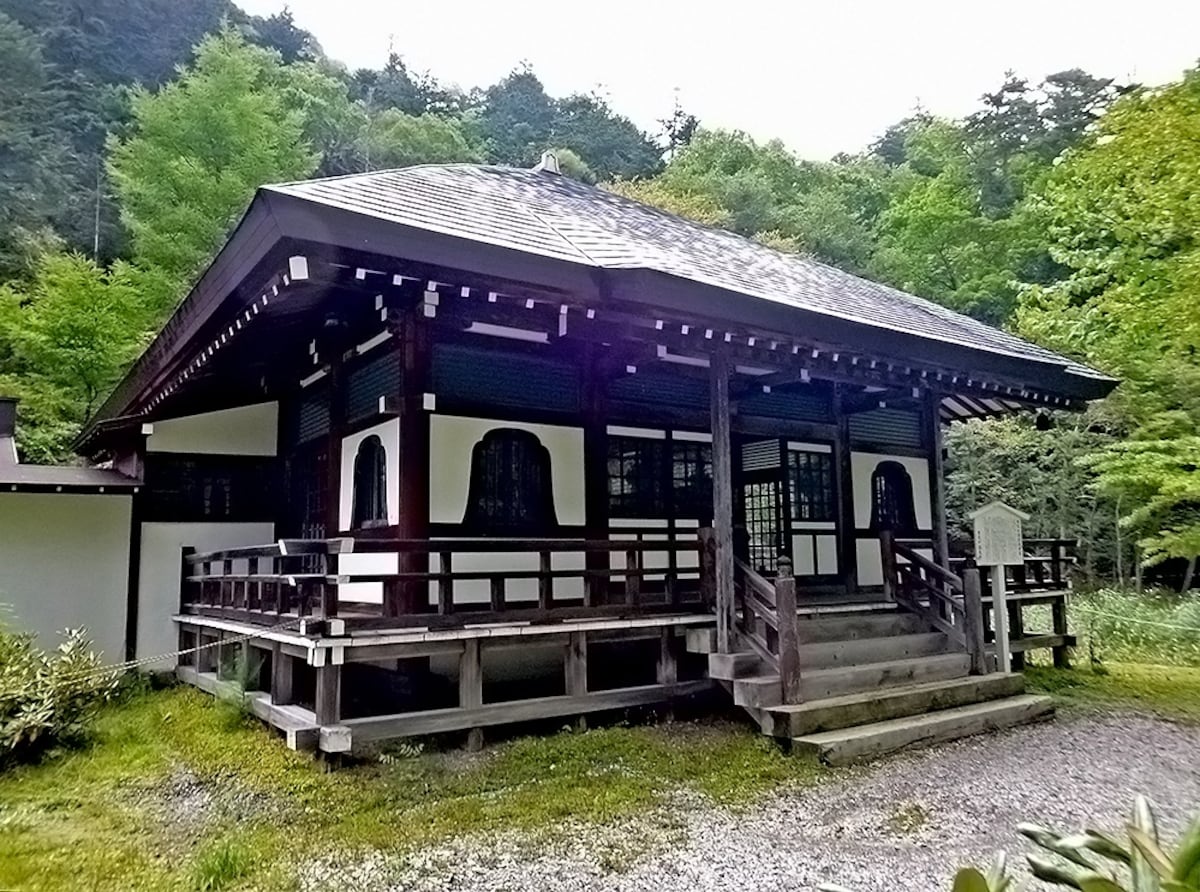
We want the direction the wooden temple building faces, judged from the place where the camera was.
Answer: facing the viewer and to the right of the viewer

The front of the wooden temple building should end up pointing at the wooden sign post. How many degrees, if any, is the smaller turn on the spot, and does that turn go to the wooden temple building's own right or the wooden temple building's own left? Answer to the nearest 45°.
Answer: approximately 45° to the wooden temple building's own left

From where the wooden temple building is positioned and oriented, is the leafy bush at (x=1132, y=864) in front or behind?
in front

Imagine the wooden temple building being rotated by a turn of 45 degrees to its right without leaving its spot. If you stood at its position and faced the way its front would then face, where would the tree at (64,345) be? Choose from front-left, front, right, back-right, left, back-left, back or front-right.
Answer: back-right

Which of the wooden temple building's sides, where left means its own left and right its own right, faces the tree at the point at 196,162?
back

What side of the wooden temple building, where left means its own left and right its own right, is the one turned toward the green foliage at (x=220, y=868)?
right

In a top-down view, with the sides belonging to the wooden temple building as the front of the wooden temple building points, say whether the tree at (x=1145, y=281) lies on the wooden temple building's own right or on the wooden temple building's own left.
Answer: on the wooden temple building's own left

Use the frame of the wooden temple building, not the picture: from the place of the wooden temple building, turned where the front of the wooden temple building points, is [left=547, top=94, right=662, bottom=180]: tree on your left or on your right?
on your left

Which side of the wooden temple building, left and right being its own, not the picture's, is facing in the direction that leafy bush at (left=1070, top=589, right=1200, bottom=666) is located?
left

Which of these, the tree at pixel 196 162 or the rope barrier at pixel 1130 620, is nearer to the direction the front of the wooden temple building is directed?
the rope barrier

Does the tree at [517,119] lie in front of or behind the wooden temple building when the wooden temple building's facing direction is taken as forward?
behind

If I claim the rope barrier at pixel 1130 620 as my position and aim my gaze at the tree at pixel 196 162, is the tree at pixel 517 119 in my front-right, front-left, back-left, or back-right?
front-right

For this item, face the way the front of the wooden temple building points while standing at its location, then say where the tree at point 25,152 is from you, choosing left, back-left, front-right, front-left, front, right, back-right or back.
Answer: back

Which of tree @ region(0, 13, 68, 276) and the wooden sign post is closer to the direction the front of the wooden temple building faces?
the wooden sign post

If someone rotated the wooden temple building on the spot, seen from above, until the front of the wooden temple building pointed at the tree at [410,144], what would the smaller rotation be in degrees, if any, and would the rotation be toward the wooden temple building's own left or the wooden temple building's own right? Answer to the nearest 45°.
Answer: approximately 135° to the wooden temple building's own left
